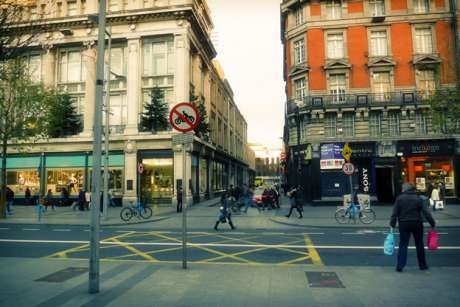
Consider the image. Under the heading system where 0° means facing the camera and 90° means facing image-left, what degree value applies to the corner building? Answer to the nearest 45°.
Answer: approximately 0°

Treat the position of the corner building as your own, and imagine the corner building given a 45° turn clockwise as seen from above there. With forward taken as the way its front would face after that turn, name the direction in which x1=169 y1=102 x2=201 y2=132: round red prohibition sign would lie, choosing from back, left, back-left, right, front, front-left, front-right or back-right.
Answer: front-left

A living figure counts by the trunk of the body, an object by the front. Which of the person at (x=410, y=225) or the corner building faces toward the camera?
the corner building

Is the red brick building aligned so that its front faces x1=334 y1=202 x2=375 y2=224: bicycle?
yes

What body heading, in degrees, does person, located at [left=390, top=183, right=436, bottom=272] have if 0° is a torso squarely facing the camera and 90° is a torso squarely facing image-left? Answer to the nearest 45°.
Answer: approximately 180°

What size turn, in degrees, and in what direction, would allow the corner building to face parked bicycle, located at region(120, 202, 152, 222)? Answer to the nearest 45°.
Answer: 0° — it already faces it

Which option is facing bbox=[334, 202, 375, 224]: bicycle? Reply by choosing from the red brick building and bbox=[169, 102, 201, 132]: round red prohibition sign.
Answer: the red brick building

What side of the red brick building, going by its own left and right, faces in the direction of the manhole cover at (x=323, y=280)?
front

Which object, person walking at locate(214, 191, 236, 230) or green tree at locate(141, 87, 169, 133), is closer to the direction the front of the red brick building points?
the person walking

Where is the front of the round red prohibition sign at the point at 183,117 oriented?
toward the camera

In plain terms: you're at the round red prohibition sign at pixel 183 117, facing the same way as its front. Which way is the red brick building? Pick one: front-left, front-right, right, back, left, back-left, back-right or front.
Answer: back-left

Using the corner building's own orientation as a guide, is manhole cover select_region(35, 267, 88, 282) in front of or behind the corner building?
in front

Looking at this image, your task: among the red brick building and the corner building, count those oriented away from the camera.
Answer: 0

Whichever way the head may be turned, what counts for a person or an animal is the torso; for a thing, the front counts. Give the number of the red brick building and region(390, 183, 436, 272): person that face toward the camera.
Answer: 1

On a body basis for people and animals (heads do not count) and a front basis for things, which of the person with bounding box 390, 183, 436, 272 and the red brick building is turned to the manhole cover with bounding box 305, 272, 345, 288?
the red brick building

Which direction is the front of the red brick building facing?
toward the camera

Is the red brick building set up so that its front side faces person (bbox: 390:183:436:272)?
yes

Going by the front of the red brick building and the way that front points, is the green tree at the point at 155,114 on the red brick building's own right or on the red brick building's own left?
on the red brick building's own right
